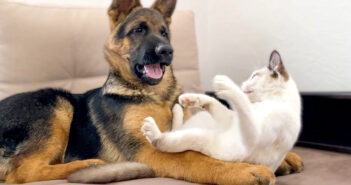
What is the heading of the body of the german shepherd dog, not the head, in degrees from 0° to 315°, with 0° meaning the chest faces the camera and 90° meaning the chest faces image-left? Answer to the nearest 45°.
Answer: approximately 270°

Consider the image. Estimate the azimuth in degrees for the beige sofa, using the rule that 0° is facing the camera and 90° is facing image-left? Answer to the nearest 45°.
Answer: approximately 0°
